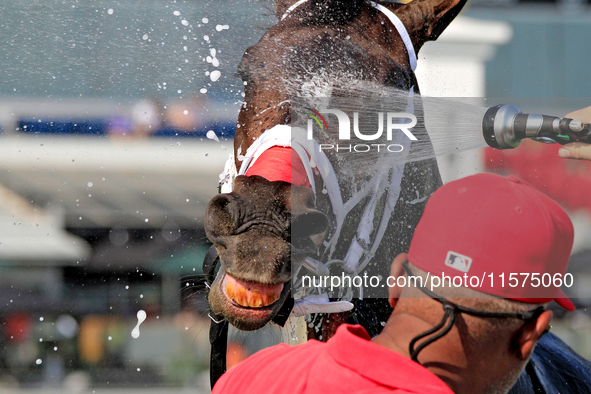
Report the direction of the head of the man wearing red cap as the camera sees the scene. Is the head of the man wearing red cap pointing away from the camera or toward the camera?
away from the camera

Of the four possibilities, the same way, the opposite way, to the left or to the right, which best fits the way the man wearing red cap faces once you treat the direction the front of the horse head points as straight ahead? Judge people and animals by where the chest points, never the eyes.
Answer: the opposite way

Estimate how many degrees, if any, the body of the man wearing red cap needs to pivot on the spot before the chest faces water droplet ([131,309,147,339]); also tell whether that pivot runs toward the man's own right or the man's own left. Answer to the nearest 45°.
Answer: approximately 90° to the man's own left

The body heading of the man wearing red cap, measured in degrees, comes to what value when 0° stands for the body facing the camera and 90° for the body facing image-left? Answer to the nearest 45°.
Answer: approximately 225°
